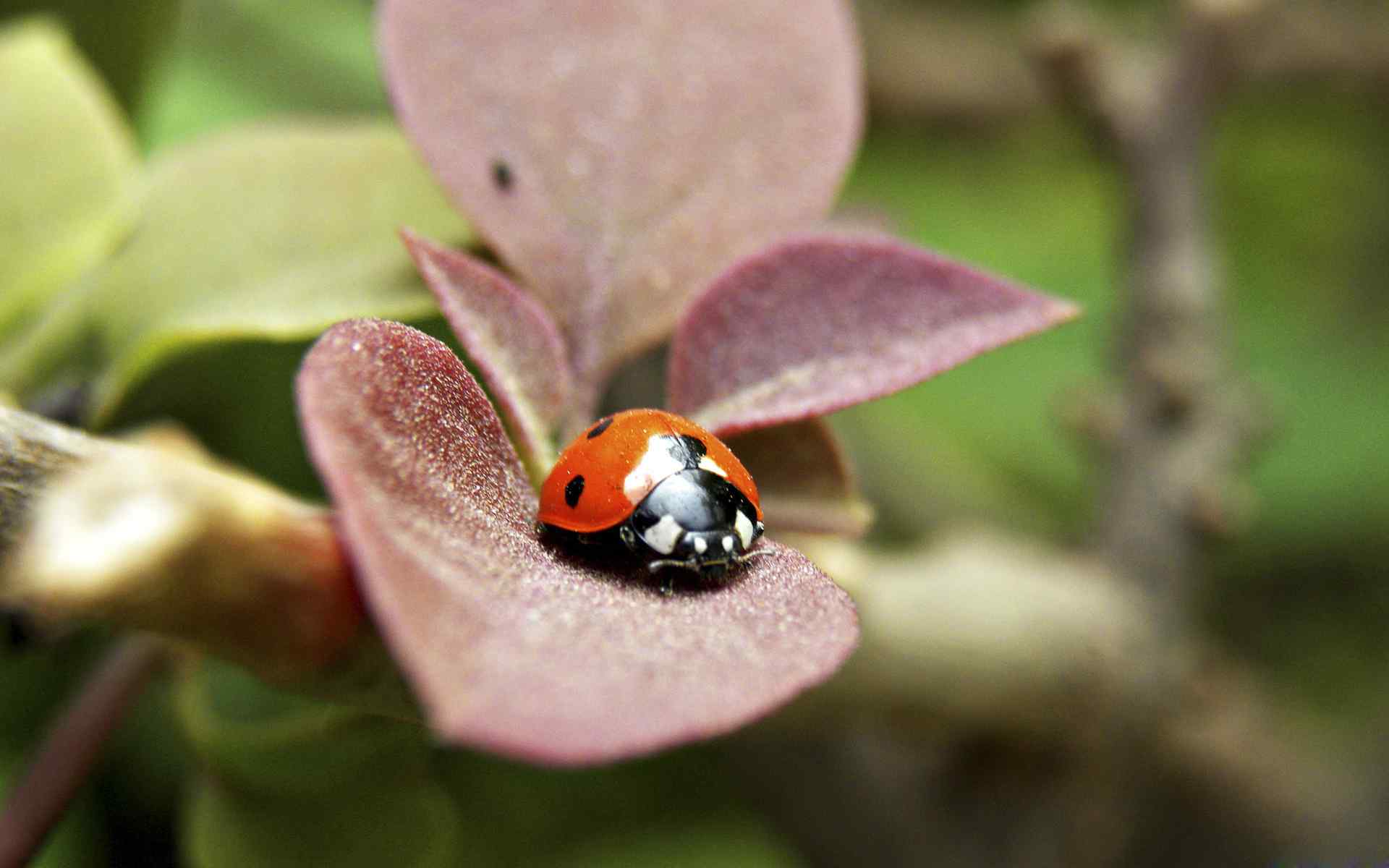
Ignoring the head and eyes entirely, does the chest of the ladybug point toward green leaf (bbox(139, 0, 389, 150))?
no

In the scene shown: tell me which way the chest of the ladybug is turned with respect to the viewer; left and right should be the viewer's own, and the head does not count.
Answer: facing the viewer and to the right of the viewer
